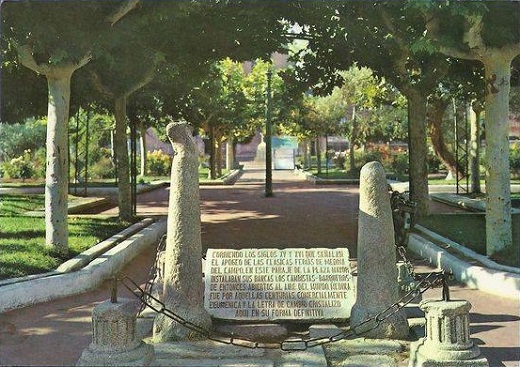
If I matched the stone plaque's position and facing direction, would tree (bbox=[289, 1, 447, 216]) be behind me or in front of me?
behind

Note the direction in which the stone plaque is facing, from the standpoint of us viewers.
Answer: facing the viewer

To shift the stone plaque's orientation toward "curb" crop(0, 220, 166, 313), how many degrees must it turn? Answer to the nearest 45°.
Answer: approximately 135° to its right

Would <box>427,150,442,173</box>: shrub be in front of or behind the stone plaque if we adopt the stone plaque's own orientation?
behind

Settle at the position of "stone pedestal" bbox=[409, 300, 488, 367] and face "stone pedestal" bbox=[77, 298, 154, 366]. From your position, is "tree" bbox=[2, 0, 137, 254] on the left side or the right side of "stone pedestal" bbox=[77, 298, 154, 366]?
right

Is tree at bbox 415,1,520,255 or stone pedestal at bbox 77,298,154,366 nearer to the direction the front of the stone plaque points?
the stone pedestal

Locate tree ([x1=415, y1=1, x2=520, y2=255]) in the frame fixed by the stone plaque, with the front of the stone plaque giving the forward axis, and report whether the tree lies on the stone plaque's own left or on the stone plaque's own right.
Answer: on the stone plaque's own left

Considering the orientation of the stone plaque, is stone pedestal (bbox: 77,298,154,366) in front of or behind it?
in front

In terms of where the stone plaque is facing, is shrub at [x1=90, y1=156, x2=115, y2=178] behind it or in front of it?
behind

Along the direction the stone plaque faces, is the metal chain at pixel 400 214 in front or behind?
behind

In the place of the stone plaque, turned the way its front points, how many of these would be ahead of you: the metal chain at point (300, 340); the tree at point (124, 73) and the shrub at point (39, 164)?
1

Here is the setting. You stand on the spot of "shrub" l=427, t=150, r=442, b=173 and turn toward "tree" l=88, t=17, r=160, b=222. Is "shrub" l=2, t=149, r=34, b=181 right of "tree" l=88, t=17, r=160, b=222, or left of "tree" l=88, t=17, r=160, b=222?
right

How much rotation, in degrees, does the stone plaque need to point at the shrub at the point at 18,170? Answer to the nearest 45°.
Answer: approximately 135° to its right

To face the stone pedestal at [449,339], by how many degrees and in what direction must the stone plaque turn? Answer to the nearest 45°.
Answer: approximately 45° to its left

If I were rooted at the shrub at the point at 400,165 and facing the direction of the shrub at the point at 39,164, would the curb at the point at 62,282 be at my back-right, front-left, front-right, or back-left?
front-left

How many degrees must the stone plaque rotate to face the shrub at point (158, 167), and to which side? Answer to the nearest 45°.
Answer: approximately 180°

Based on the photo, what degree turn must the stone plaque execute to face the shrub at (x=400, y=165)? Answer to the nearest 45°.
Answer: approximately 180°

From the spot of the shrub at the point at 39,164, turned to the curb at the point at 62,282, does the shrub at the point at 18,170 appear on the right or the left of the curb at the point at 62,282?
right

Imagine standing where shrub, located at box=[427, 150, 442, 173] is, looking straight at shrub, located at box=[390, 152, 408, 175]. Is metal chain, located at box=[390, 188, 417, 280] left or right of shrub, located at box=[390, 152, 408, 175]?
left
